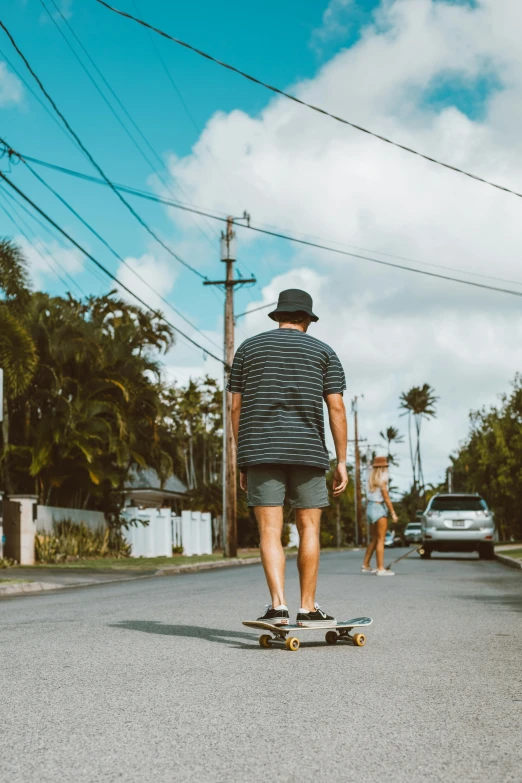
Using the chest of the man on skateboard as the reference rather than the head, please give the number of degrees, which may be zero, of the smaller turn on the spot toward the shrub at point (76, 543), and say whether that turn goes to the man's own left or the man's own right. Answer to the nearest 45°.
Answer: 0° — they already face it

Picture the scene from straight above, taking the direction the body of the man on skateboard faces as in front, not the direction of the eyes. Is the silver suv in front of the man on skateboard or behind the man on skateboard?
in front

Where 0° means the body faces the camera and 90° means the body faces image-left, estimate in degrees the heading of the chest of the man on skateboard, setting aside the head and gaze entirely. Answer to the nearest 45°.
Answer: approximately 180°

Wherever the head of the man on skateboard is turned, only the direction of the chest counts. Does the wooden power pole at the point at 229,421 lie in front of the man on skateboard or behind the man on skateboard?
in front

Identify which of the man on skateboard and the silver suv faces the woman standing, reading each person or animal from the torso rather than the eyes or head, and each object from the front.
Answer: the man on skateboard
